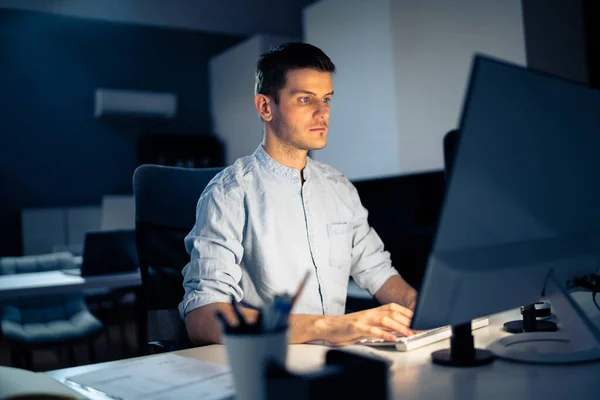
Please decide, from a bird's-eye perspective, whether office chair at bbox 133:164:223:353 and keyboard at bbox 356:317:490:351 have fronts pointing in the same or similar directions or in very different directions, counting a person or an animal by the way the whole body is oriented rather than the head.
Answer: very different directions

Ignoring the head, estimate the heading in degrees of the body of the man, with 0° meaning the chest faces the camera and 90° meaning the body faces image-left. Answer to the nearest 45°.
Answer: approximately 315°

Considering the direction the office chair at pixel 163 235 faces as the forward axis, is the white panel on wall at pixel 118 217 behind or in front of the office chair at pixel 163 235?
behind

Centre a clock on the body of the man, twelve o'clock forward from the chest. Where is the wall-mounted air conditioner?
The wall-mounted air conditioner is roughly at 7 o'clock from the man.

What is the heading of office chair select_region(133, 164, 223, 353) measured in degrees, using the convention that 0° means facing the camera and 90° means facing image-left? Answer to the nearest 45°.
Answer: approximately 315°

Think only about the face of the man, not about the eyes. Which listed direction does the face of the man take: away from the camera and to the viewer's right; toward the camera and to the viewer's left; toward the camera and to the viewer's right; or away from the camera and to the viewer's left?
toward the camera and to the viewer's right
